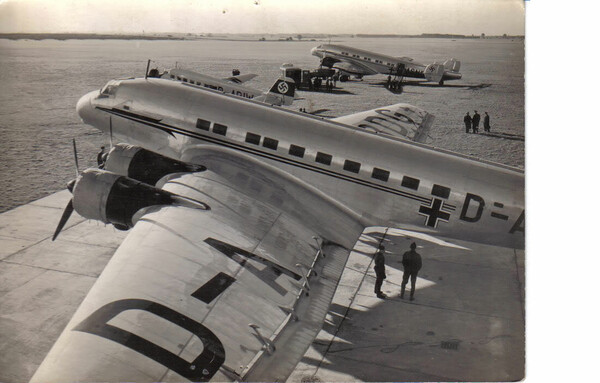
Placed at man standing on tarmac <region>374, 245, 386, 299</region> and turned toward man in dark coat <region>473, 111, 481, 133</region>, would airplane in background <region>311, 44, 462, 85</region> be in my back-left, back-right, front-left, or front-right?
front-left

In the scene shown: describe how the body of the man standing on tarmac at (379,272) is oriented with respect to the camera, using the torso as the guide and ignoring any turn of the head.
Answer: to the viewer's right

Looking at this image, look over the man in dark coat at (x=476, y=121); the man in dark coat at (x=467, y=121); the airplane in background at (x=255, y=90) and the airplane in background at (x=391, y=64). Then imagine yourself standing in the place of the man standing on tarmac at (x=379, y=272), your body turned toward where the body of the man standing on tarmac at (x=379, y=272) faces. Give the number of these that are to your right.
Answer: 0

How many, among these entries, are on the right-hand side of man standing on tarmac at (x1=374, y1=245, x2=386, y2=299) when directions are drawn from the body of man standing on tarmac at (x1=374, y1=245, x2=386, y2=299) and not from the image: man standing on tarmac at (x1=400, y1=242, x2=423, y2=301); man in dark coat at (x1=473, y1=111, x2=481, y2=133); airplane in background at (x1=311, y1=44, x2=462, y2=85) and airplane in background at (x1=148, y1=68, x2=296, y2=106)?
0

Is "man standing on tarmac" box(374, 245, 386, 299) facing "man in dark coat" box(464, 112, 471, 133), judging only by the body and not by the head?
no

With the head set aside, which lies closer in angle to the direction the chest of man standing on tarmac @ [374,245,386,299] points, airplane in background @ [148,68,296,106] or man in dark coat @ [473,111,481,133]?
the man in dark coat

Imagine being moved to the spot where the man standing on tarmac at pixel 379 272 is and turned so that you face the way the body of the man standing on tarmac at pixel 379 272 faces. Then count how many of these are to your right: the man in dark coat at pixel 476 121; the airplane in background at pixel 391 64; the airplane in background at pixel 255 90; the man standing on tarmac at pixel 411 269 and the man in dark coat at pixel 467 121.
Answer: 0

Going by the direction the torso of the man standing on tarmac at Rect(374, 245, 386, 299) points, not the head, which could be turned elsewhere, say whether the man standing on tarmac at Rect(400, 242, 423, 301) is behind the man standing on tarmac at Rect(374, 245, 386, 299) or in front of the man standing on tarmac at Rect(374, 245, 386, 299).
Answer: in front

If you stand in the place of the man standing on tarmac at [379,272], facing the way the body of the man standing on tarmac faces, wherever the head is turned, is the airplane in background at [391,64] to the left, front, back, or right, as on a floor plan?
left

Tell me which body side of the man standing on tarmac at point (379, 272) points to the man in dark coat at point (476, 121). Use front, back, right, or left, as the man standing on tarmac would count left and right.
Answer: left

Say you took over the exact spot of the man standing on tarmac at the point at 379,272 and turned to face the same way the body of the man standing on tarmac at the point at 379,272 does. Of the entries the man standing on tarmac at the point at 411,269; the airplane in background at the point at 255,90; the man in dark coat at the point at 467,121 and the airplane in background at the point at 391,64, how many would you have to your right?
0

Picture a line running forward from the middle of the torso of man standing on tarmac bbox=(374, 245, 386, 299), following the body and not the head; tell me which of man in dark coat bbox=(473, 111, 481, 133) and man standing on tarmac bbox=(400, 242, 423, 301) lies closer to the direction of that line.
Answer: the man standing on tarmac

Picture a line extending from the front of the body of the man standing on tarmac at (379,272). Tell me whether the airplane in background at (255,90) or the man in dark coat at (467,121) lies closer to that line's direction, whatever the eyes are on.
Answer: the man in dark coat
